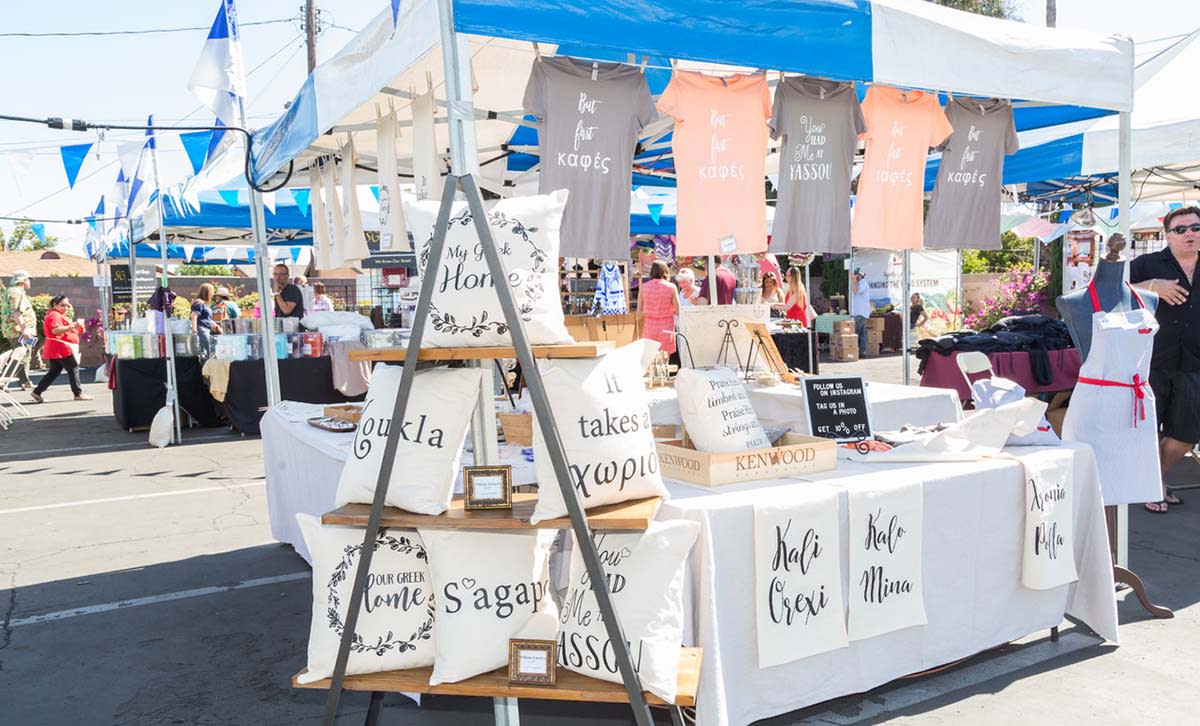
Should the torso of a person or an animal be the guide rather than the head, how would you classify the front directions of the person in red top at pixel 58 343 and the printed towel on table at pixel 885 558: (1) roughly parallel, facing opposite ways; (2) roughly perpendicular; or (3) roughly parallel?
roughly perpendicular

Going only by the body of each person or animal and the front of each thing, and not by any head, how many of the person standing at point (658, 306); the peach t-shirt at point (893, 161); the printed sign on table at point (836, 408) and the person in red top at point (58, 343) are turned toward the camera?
2

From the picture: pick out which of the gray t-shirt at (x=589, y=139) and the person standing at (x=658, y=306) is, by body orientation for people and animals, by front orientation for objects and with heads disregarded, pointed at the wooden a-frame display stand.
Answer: the gray t-shirt

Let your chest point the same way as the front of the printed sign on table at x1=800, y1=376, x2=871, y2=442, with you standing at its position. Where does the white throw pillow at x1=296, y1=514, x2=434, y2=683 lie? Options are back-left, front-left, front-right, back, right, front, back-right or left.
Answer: front-right

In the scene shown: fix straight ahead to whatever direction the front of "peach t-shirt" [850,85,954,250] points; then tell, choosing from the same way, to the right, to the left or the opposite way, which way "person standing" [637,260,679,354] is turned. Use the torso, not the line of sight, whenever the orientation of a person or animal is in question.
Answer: the opposite way

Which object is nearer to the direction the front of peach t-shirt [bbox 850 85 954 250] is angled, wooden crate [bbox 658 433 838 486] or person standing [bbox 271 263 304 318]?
the wooden crate

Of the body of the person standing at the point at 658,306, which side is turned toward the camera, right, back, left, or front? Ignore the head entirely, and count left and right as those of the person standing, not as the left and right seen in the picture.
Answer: back

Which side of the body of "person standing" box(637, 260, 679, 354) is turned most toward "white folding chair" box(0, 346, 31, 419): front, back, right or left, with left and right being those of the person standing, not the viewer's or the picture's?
left

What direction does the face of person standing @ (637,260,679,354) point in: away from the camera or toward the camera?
away from the camera

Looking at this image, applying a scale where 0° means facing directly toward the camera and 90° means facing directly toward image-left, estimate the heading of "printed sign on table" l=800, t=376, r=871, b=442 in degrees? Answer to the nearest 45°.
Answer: approximately 0°
